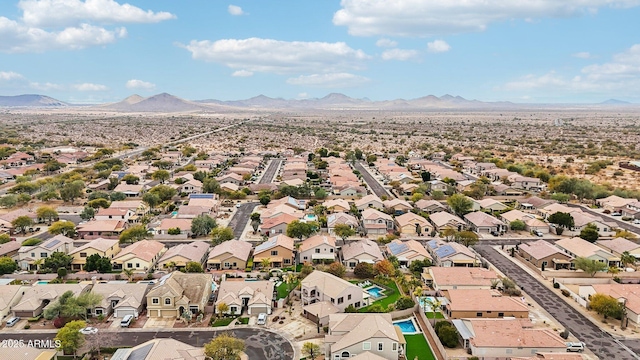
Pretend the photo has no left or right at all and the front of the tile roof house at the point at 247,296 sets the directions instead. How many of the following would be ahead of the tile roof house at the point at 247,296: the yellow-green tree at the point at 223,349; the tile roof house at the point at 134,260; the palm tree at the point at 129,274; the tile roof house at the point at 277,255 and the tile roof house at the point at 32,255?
1

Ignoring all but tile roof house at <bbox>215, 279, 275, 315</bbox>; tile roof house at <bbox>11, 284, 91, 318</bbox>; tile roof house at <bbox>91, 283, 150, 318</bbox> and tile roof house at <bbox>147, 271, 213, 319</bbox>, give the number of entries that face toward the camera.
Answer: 4

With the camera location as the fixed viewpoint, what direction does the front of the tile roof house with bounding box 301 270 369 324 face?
facing the viewer and to the left of the viewer

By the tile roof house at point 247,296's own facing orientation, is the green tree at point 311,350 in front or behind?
in front

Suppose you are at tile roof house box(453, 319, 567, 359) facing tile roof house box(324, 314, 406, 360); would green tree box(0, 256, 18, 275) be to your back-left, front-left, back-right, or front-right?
front-right

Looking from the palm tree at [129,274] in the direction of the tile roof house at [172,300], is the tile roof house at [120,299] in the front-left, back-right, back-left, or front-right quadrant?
front-right

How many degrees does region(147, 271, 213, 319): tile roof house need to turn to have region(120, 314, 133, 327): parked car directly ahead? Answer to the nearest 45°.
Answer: approximately 90° to its right

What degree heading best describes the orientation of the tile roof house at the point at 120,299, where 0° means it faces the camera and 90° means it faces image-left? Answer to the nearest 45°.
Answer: approximately 0°

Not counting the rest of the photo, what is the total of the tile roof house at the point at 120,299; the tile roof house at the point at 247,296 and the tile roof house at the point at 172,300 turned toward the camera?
3

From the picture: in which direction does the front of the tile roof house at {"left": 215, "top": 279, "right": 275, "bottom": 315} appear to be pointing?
toward the camera

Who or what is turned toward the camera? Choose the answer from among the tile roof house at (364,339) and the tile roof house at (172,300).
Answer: the tile roof house at (172,300)
